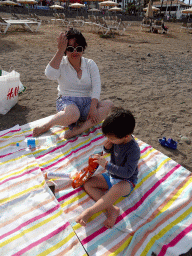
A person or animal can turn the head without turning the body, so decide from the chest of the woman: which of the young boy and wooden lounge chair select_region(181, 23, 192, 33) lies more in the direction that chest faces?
the young boy

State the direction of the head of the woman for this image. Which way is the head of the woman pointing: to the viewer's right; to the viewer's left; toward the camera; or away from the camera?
toward the camera

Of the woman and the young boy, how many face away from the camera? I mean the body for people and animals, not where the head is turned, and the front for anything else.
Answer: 0

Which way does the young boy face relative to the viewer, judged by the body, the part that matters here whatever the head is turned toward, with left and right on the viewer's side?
facing the viewer and to the left of the viewer

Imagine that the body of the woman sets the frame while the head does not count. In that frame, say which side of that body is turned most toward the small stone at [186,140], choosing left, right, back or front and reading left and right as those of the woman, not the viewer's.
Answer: left

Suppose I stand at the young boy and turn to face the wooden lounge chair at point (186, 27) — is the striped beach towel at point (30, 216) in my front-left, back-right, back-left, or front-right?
back-left

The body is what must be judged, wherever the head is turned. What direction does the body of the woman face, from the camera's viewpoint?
toward the camera
